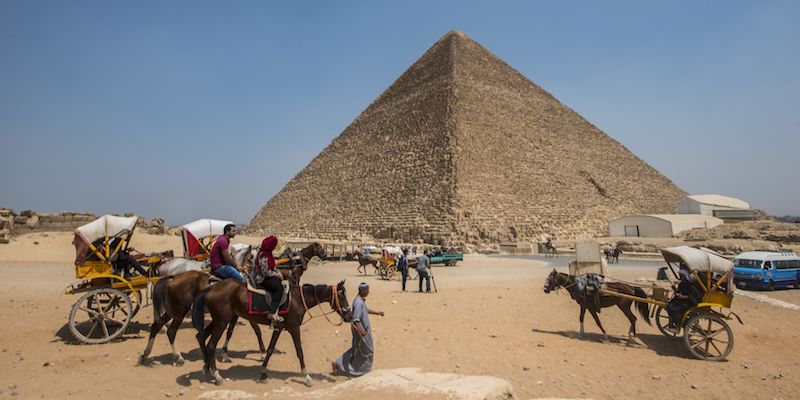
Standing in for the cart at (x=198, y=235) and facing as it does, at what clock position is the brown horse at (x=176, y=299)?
The brown horse is roughly at 3 o'clock from the cart.

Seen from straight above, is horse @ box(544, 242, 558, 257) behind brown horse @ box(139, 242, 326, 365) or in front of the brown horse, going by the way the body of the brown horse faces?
in front

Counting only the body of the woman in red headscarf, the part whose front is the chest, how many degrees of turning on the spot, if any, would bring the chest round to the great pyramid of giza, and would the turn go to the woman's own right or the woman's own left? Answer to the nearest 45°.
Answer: approximately 45° to the woman's own left

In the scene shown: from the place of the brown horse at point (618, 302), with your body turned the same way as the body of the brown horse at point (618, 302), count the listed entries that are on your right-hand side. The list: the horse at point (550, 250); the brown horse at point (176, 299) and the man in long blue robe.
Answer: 1

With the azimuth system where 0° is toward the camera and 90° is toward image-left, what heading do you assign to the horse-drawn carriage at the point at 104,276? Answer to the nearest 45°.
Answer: approximately 270°

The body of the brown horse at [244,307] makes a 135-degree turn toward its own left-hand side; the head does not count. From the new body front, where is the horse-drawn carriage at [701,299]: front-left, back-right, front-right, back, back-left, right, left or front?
back-right

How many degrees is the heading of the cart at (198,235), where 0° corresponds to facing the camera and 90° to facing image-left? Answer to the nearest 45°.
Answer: approximately 270°

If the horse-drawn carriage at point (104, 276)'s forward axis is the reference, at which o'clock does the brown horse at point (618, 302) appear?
The brown horse is roughly at 1 o'clock from the horse-drawn carriage.

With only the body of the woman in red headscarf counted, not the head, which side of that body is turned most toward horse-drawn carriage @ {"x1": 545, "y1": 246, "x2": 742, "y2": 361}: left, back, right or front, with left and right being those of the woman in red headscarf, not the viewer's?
front

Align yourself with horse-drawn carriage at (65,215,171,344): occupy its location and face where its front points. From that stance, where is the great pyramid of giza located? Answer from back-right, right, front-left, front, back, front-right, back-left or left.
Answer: front-left

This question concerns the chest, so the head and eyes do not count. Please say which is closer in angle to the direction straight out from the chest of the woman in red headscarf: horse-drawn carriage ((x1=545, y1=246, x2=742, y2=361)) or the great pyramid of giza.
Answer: the horse-drawn carriage

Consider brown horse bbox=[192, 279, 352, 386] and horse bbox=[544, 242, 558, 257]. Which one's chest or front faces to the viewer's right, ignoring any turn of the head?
the brown horse

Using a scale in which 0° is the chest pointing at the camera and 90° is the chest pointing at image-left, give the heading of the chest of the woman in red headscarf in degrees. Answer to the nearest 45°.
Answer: approximately 270°

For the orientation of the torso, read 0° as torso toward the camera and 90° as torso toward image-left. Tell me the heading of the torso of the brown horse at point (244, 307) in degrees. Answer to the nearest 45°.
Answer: approximately 270°

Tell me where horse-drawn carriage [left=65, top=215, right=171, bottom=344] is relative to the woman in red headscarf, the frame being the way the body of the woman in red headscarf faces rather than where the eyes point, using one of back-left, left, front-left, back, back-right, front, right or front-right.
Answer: back-left

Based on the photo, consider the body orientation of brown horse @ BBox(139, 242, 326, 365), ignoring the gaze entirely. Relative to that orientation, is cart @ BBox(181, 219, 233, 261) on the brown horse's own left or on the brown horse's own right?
on the brown horse's own left

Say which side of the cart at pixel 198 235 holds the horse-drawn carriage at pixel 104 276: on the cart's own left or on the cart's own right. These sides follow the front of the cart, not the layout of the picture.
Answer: on the cart's own right

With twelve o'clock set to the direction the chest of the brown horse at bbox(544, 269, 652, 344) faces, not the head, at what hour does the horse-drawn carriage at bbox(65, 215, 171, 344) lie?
The horse-drawn carriage is roughly at 11 o'clock from the brown horse.

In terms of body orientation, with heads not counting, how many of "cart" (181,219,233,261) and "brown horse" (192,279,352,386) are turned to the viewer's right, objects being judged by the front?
2
